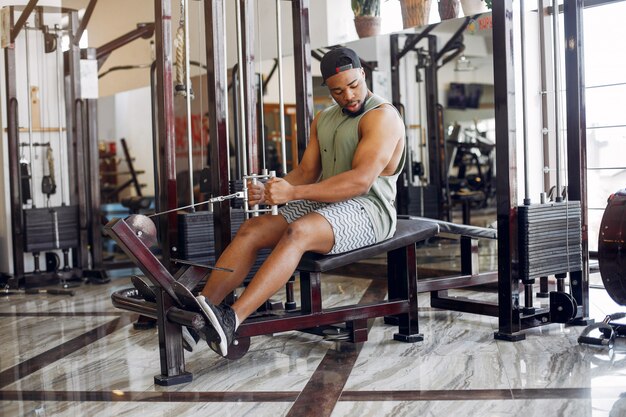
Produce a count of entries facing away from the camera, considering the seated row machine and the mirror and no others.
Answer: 0

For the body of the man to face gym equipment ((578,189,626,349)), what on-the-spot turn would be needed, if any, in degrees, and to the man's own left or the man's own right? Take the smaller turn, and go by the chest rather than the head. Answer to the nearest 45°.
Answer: approximately 135° to the man's own left

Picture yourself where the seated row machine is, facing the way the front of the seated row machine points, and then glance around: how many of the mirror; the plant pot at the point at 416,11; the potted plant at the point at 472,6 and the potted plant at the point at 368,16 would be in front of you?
0

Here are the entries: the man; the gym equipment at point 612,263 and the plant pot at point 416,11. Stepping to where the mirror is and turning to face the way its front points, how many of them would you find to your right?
0

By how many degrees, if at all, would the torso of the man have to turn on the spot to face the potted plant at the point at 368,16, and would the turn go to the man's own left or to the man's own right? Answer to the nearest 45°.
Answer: approximately 135° to the man's own right

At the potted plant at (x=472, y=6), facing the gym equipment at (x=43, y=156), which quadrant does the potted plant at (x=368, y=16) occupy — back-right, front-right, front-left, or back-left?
front-right

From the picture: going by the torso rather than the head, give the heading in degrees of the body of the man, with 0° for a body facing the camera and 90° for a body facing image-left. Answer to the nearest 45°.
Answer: approximately 45°

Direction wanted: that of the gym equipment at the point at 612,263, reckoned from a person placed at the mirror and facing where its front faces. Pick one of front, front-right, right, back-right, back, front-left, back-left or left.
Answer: front-left

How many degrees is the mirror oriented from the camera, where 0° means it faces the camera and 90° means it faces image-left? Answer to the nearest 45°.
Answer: approximately 45°

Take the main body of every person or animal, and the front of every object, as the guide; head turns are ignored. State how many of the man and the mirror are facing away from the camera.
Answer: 0

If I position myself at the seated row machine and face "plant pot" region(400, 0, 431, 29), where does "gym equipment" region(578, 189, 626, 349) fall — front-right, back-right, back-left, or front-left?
front-right
